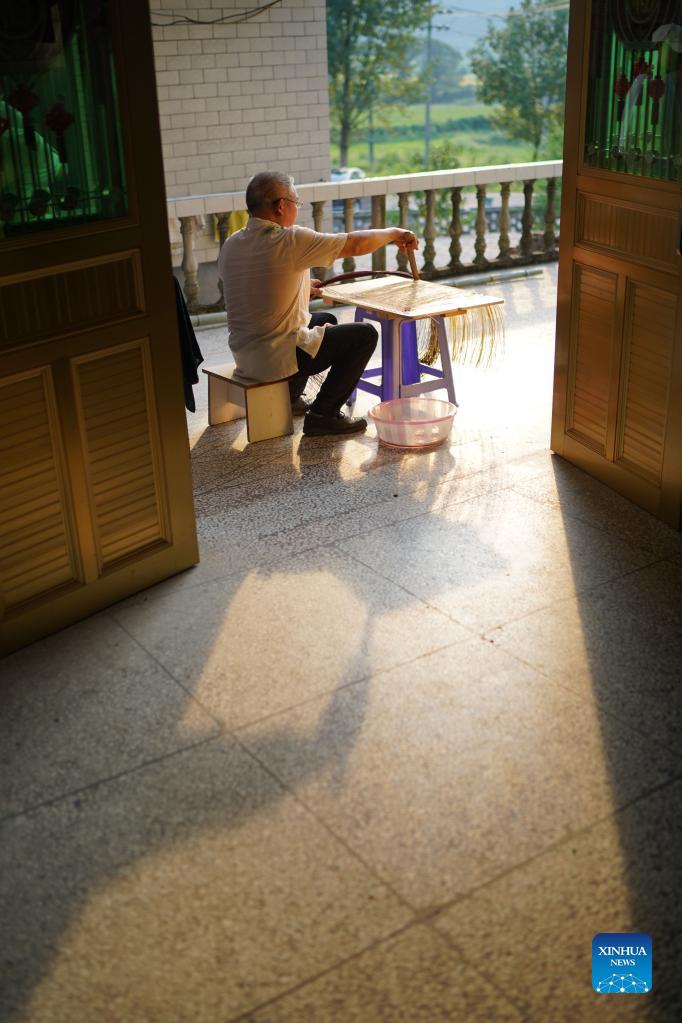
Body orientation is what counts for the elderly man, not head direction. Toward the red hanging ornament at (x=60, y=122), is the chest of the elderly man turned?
no

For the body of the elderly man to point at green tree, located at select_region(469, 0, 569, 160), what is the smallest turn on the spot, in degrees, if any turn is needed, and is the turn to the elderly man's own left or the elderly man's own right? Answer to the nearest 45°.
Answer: approximately 45° to the elderly man's own left

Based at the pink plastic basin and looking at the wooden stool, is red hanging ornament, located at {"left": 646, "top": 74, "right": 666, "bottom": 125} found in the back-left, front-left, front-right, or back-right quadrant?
back-left

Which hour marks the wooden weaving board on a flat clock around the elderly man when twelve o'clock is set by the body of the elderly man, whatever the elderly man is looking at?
The wooden weaving board is roughly at 1 o'clock from the elderly man.

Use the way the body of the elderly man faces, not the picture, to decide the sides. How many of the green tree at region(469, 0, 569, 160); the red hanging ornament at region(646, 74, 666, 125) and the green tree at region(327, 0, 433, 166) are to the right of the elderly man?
1

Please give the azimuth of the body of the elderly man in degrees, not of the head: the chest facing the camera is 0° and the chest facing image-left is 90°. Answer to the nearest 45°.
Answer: approximately 225°

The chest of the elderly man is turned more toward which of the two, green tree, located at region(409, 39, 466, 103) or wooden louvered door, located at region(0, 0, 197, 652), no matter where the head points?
the green tree

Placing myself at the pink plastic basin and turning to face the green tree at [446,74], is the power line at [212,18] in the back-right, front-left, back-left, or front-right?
front-left

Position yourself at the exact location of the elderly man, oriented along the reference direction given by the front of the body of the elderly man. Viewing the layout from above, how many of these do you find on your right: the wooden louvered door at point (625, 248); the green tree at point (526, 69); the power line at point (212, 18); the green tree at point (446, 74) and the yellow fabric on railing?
1

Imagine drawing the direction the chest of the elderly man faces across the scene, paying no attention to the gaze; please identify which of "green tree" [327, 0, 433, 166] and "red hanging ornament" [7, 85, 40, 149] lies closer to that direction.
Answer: the green tree

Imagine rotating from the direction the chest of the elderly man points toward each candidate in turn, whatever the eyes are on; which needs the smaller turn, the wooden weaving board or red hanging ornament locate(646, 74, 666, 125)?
the wooden weaving board

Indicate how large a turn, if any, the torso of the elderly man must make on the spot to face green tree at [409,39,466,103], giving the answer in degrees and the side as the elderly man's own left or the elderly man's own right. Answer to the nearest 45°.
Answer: approximately 45° to the elderly man's own left

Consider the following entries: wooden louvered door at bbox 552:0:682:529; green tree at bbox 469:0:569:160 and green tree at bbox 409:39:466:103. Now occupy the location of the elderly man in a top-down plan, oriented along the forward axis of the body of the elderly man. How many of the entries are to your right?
1

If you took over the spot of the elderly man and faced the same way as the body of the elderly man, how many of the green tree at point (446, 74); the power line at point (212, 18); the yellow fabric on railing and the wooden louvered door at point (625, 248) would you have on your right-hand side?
1

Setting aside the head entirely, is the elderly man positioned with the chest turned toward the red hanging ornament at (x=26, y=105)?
no

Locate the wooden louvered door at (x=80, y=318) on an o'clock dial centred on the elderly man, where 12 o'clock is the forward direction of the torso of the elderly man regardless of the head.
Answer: The wooden louvered door is roughly at 5 o'clock from the elderly man.

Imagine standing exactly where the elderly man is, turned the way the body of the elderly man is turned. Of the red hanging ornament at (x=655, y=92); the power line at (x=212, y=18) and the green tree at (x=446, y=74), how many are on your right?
1

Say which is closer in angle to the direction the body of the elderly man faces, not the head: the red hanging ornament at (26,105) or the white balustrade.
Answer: the white balustrade

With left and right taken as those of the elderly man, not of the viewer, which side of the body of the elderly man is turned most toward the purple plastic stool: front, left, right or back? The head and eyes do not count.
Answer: front

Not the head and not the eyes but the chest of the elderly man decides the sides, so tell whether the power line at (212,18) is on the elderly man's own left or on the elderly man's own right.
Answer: on the elderly man's own left
